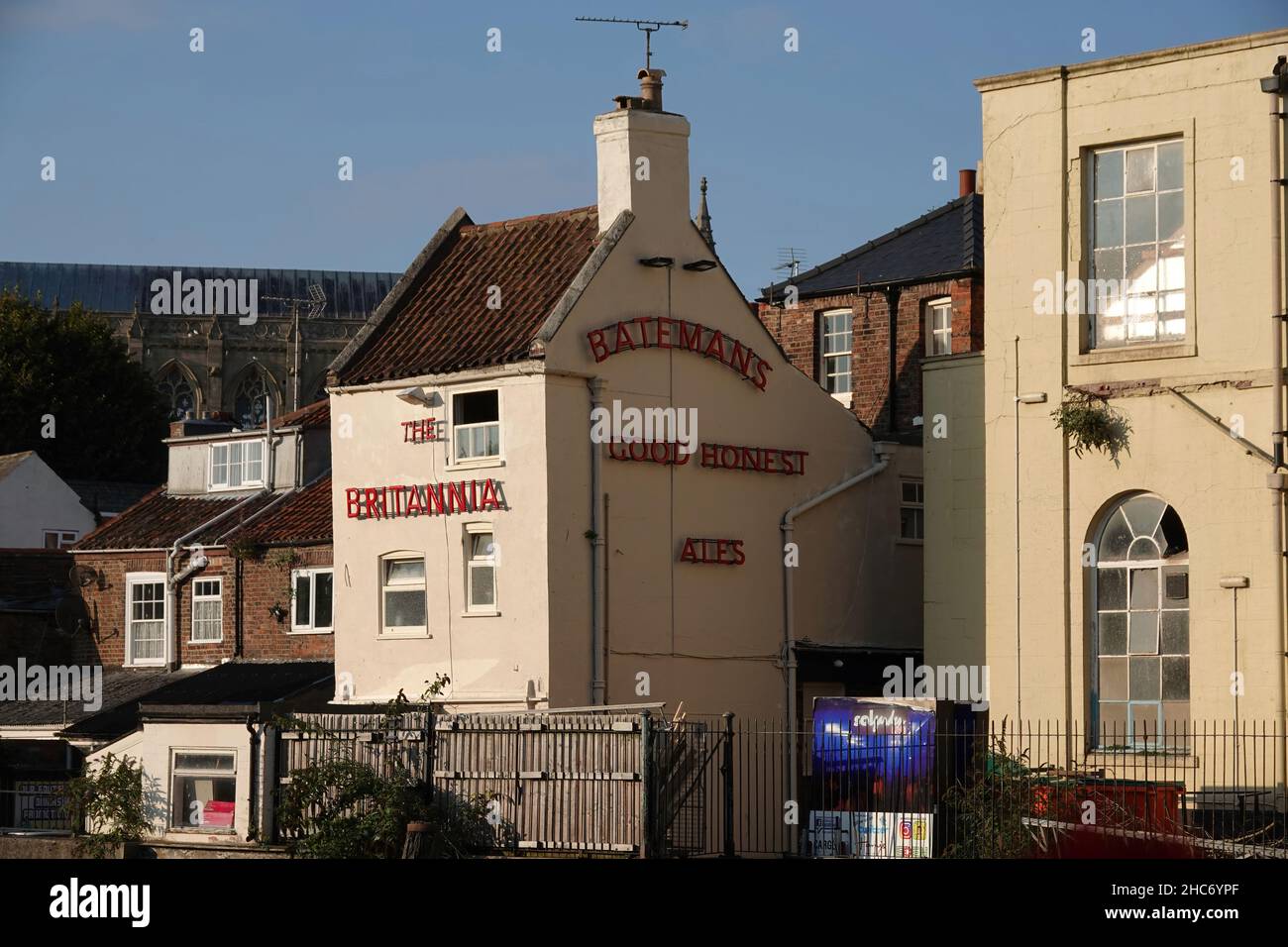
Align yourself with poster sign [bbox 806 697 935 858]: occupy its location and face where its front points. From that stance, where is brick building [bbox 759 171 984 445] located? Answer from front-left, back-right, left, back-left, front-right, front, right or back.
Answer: back

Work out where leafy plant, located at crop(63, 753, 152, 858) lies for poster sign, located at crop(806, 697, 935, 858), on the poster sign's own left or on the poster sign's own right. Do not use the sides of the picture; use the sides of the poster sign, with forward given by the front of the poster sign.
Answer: on the poster sign's own right

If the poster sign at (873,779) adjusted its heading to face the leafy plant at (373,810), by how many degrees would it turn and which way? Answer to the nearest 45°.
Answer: approximately 90° to its right

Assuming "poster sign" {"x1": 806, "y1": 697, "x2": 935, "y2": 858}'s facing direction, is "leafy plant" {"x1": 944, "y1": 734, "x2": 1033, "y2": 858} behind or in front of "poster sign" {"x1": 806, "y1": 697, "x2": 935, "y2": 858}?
in front

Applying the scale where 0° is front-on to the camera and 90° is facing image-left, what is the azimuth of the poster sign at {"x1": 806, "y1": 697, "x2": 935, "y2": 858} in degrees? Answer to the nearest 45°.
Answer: approximately 0°
